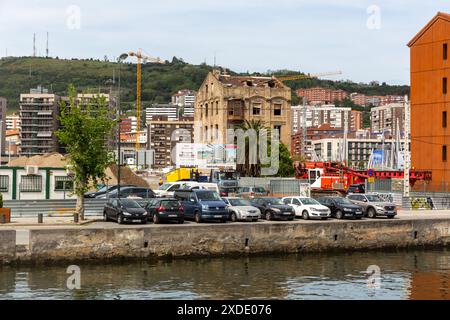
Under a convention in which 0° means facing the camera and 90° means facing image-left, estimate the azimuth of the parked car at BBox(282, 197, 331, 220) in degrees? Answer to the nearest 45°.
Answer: approximately 315°

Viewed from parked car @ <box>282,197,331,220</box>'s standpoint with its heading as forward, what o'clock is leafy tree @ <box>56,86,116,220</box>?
The leafy tree is roughly at 4 o'clock from the parked car.

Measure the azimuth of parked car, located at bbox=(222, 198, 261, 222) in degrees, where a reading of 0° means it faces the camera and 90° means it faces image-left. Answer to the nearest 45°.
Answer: approximately 315°

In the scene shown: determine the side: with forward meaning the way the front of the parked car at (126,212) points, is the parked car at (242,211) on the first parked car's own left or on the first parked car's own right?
on the first parked car's own left

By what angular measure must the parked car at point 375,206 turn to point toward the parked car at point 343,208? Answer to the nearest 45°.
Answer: approximately 90° to its right
